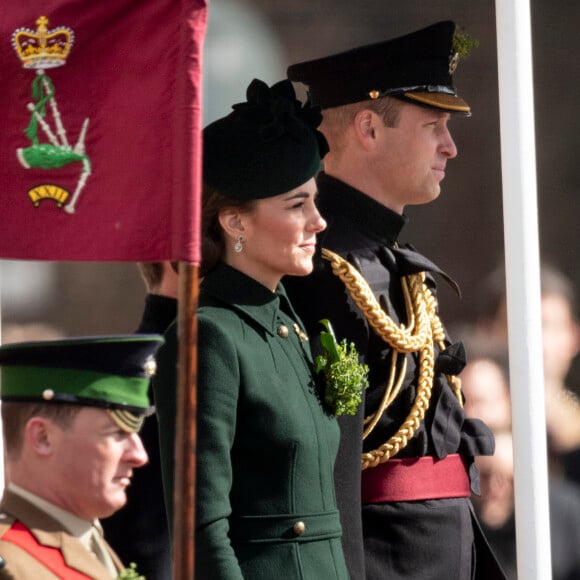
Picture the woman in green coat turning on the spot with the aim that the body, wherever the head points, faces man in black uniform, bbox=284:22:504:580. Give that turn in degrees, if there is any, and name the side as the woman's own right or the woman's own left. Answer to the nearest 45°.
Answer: approximately 90° to the woman's own left

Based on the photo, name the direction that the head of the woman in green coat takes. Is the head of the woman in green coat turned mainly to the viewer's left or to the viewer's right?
to the viewer's right

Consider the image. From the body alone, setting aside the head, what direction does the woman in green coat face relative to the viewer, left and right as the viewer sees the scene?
facing the viewer and to the right of the viewer

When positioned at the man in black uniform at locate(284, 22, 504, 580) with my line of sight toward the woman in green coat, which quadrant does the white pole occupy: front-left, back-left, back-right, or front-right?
back-left

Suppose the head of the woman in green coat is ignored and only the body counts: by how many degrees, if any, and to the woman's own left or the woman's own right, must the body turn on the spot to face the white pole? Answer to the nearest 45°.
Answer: approximately 90° to the woman's own left

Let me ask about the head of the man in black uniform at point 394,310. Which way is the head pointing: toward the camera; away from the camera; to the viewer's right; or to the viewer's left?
to the viewer's right
